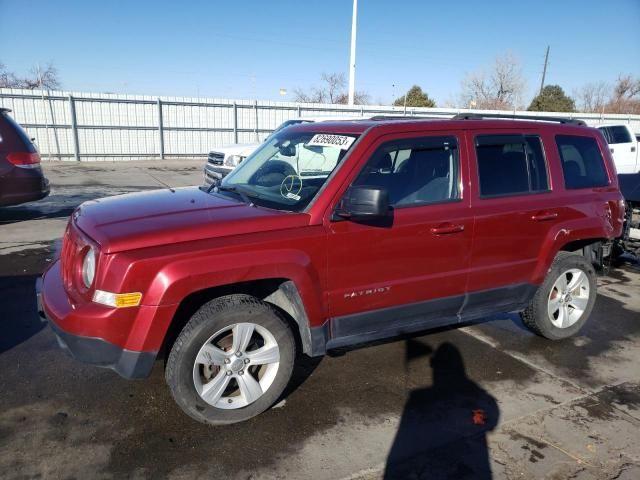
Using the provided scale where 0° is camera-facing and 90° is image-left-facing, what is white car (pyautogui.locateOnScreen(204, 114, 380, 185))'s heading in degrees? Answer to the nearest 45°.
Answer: approximately 45°

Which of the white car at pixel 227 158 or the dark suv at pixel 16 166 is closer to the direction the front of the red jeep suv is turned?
the dark suv

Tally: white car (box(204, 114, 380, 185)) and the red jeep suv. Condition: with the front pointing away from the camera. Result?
0

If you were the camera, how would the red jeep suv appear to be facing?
facing the viewer and to the left of the viewer

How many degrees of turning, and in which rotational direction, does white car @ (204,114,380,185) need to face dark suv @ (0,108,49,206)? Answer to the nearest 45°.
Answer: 0° — it already faces it

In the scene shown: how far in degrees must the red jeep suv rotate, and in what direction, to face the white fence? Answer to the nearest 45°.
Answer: approximately 90° to its right

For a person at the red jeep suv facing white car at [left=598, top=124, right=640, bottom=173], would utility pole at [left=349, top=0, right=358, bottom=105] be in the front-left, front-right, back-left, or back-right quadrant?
front-left

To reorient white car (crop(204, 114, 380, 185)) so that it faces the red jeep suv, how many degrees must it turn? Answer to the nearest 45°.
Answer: approximately 45° to its left

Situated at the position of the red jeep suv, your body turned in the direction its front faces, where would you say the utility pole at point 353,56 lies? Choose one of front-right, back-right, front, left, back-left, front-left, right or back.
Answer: back-right

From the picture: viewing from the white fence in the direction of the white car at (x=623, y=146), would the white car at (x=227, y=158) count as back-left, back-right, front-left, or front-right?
front-right

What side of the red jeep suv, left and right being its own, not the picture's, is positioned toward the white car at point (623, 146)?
back

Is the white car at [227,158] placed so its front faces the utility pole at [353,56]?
no

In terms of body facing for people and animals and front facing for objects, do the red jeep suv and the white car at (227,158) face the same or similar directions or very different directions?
same or similar directions

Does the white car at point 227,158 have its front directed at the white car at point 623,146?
no
